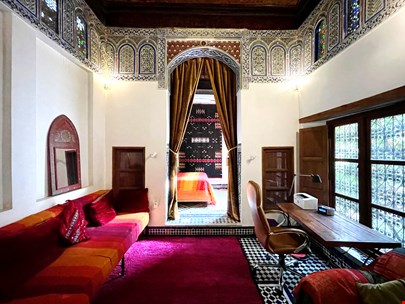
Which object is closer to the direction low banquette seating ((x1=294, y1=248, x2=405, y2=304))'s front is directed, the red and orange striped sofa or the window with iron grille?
the red and orange striped sofa

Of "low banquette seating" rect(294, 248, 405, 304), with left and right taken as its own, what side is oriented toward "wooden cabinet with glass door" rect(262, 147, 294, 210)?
right

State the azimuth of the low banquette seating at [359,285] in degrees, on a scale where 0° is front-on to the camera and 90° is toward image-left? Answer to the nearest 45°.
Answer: approximately 45°

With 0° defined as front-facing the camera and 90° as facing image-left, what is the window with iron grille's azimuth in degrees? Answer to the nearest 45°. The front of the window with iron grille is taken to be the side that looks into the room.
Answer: approximately 45°
